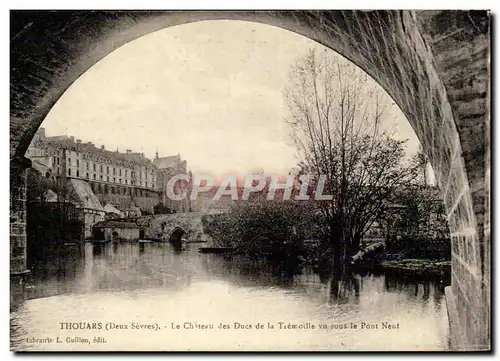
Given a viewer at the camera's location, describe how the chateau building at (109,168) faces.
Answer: facing the viewer and to the right of the viewer
